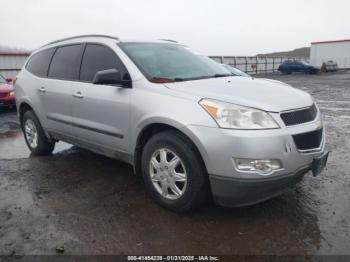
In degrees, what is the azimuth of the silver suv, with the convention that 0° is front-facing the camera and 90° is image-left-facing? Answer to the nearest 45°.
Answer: approximately 315°

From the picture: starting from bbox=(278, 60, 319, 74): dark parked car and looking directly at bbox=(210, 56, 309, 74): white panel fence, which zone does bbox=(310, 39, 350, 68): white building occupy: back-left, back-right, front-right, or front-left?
back-right

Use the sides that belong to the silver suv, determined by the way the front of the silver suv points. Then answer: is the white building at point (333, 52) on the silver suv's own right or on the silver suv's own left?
on the silver suv's own left

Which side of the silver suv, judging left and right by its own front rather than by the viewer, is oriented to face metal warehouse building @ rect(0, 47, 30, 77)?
back

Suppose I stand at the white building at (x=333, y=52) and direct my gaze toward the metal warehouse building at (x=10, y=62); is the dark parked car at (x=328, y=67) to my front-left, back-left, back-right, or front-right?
front-left

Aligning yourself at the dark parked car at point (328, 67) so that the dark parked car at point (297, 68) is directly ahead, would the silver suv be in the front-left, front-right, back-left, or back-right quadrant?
front-left

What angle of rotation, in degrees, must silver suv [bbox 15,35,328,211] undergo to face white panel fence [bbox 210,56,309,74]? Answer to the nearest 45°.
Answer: approximately 135° to its left

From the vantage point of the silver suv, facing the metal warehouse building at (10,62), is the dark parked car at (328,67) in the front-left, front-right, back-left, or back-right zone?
front-right

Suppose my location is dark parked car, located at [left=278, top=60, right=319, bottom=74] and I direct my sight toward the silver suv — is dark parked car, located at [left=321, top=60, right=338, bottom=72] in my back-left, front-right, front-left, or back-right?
back-left

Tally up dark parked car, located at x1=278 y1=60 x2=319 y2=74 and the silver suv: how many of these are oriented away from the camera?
0

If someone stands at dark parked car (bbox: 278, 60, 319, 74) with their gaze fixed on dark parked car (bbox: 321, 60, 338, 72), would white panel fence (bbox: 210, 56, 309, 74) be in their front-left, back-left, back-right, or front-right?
back-left
